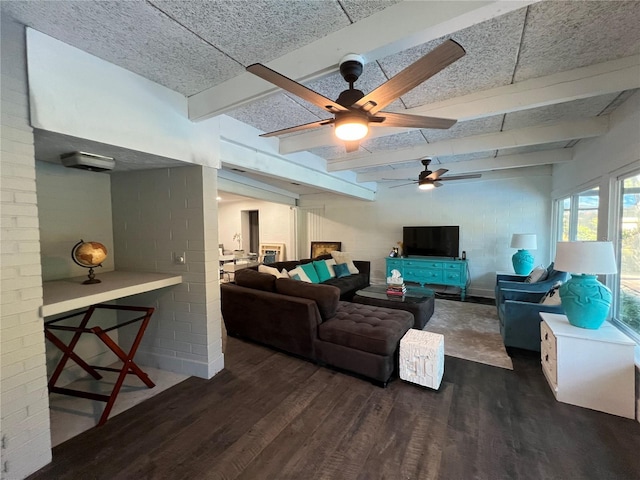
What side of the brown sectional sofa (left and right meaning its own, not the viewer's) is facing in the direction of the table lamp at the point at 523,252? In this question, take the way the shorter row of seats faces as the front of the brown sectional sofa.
front

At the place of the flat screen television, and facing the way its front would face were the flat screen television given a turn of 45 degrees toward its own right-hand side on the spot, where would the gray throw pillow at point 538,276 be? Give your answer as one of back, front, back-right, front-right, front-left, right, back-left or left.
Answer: left

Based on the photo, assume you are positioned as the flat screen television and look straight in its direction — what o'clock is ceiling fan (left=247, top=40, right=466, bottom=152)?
The ceiling fan is roughly at 12 o'clock from the flat screen television.

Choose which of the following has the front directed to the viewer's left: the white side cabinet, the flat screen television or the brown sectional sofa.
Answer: the white side cabinet

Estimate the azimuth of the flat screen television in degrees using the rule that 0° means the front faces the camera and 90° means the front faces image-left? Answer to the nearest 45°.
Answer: approximately 0°

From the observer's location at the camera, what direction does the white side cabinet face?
facing to the left of the viewer

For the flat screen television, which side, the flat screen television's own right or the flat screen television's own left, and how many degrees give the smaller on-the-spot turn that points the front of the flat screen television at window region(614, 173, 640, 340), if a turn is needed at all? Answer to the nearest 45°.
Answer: approximately 45° to the flat screen television's own left

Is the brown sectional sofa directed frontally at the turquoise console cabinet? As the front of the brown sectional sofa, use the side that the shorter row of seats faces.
yes

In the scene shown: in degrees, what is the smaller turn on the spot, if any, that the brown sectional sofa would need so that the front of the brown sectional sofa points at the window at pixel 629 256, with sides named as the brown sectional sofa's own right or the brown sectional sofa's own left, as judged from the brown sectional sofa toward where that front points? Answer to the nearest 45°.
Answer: approximately 45° to the brown sectional sofa's own right

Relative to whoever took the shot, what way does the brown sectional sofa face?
facing away from the viewer and to the right of the viewer
